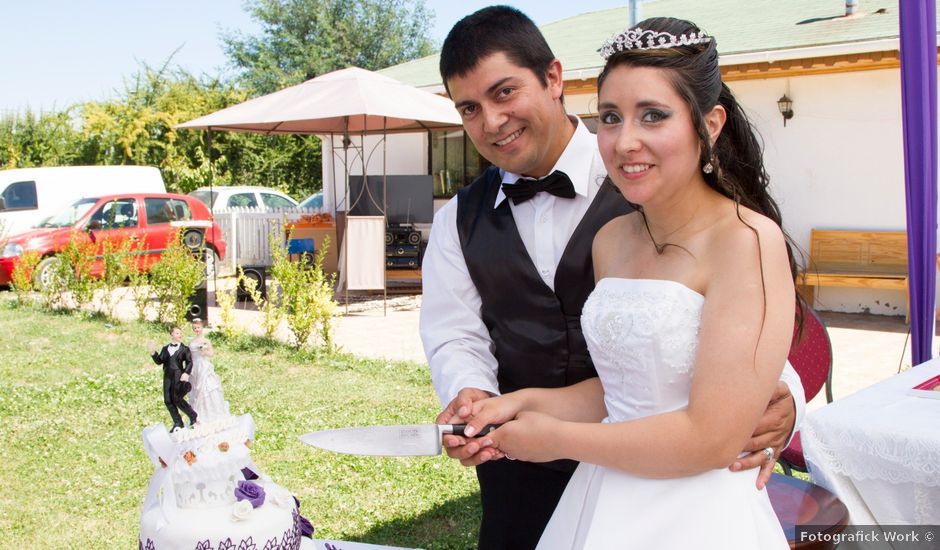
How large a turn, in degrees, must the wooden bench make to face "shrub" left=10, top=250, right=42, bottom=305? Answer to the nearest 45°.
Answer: approximately 90° to its right

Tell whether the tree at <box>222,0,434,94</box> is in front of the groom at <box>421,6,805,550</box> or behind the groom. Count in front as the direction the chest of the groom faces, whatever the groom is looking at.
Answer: behind

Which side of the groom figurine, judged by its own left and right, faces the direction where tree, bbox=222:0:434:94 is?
back

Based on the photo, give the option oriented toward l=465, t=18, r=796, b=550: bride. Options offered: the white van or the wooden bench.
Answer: the wooden bench

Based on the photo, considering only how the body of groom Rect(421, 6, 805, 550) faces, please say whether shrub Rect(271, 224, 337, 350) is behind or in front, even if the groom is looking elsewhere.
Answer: behind
